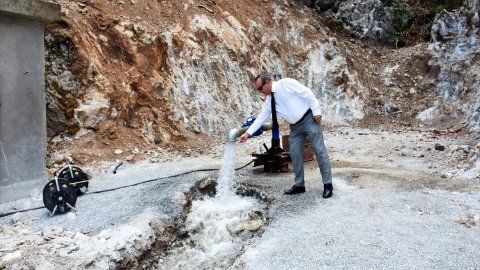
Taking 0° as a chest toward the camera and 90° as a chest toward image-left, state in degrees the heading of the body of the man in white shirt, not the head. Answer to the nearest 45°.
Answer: approximately 45°

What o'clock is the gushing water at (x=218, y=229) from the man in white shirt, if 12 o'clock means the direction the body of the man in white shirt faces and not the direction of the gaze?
The gushing water is roughly at 12 o'clock from the man in white shirt.

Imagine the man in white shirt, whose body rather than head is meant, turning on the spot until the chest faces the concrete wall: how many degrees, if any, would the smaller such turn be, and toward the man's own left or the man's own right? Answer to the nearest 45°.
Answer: approximately 45° to the man's own right

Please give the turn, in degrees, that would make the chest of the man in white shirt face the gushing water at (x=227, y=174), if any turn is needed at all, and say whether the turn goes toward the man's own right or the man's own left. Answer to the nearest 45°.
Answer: approximately 45° to the man's own right
